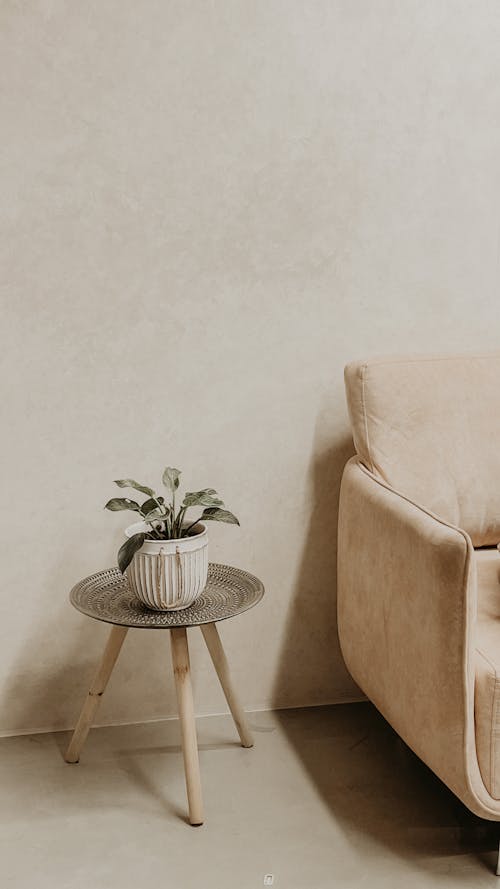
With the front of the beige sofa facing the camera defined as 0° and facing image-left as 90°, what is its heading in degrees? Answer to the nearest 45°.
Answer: approximately 315°

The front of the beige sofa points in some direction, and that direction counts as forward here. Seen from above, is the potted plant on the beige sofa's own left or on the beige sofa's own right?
on the beige sofa's own right

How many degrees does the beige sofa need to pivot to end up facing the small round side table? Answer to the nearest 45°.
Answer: approximately 135° to its right
